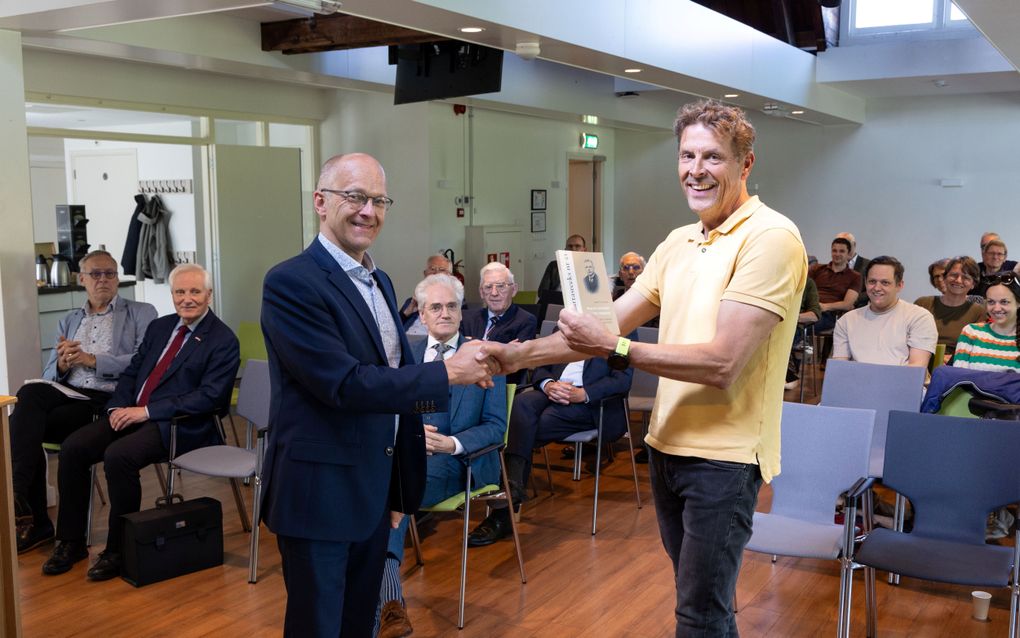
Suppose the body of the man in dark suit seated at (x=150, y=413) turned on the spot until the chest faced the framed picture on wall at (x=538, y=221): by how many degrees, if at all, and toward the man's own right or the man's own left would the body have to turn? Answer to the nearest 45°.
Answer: approximately 180°

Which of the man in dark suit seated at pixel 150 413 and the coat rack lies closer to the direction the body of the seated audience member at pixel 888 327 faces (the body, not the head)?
the man in dark suit seated

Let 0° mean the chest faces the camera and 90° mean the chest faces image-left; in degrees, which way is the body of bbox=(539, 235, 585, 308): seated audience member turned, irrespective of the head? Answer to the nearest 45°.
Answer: approximately 0°

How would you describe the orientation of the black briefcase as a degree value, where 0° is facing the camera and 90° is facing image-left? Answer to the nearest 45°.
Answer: approximately 315°

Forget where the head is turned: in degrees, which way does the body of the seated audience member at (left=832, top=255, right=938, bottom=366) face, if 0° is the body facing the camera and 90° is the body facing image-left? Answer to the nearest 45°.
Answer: approximately 45°

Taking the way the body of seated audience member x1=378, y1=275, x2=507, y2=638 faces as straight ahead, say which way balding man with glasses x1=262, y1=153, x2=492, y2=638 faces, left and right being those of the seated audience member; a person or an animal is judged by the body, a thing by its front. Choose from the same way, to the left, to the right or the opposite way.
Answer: to the left

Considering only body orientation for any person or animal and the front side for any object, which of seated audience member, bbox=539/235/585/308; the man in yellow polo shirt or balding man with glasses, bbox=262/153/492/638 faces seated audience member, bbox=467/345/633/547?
seated audience member, bbox=539/235/585/308

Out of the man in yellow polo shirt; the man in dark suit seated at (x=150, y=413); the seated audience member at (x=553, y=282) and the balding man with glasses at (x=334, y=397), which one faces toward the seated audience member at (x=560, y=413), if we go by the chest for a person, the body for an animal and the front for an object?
the seated audience member at (x=553, y=282)

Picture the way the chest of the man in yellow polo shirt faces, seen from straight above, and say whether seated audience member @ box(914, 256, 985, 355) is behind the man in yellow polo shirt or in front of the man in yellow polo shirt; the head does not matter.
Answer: behind
